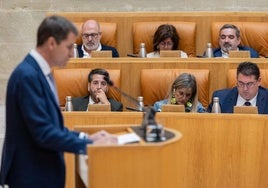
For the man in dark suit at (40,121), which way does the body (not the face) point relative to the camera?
to the viewer's right

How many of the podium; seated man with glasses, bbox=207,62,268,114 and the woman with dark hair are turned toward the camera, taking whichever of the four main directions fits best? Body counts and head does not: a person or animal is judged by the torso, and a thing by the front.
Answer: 2

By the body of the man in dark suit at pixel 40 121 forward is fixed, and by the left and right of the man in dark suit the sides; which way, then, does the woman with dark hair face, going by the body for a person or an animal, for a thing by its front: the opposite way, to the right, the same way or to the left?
to the right

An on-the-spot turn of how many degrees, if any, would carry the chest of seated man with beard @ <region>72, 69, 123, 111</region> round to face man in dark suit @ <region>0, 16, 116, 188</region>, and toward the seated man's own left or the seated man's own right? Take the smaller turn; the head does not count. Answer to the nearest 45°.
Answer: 0° — they already face them

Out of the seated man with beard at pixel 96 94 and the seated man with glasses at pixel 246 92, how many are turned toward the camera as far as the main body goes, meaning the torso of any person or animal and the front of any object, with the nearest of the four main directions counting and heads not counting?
2
